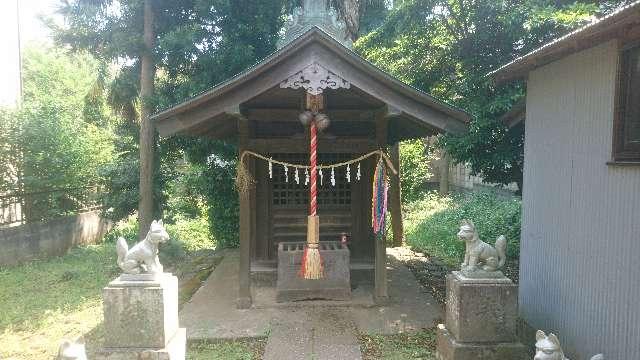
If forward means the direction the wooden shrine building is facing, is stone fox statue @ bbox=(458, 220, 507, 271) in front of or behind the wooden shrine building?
in front

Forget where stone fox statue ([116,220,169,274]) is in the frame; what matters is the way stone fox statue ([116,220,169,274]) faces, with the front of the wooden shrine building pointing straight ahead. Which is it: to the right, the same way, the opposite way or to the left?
to the left

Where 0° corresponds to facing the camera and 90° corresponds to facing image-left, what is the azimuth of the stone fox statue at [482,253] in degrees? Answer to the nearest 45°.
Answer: approximately 90°

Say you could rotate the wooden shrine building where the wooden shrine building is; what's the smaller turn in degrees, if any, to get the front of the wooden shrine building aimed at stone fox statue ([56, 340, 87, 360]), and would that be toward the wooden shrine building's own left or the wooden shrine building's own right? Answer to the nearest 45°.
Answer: approximately 45° to the wooden shrine building's own right

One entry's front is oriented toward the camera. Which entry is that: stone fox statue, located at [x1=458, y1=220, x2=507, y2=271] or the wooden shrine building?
the wooden shrine building

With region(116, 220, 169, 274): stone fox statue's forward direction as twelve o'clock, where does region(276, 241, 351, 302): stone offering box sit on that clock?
The stone offering box is roughly at 11 o'clock from the stone fox statue.

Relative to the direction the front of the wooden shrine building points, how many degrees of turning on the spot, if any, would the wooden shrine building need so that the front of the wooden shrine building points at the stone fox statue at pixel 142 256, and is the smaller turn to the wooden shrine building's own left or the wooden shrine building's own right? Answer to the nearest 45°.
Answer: approximately 45° to the wooden shrine building's own right

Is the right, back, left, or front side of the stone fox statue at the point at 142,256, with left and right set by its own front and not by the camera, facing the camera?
right

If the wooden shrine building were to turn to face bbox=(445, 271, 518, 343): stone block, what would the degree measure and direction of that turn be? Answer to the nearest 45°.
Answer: approximately 45° to its left

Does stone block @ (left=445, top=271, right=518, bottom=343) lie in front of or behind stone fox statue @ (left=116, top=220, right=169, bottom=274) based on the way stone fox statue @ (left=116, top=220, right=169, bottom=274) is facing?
in front

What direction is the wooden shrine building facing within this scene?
toward the camera

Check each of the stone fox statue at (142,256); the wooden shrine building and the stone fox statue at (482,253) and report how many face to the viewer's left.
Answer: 1

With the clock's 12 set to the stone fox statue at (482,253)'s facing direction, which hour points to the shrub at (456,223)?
The shrub is roughly at 3 o'clock from the stone fox statue.

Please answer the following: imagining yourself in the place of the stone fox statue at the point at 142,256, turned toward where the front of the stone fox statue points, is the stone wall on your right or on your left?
on your left

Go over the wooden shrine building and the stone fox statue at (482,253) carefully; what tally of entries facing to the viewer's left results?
1

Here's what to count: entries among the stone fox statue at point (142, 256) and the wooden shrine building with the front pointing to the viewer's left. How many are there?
0

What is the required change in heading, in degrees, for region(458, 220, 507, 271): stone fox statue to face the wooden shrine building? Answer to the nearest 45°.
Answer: approximately 45° to its right

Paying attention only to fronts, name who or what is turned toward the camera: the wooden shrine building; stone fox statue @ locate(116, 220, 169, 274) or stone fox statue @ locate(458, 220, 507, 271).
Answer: the wooden shrine building
